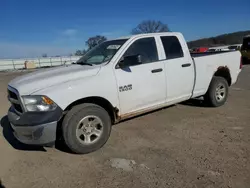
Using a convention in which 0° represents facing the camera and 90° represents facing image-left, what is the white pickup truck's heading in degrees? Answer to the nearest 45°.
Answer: approximately 45°

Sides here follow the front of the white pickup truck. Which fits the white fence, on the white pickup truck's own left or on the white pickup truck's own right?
on the white pickup truck's own right
